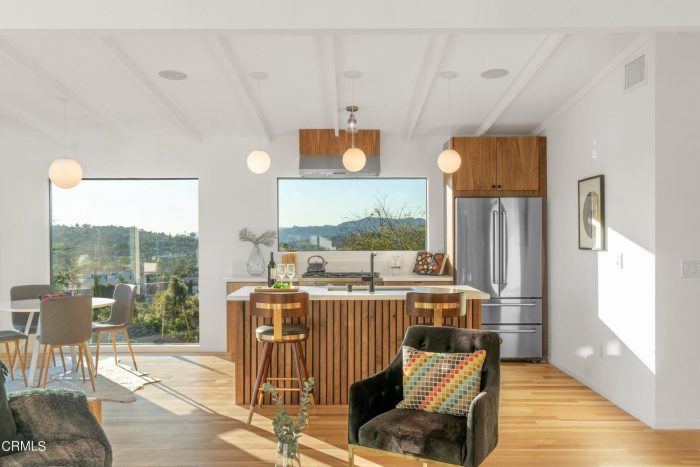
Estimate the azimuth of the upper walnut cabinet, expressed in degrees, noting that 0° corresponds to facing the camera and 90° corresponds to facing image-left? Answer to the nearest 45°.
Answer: approximately 0°

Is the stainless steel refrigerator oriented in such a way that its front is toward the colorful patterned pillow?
yes

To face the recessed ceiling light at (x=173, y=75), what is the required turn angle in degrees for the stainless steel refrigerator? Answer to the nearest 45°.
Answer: approximately 45° to its right

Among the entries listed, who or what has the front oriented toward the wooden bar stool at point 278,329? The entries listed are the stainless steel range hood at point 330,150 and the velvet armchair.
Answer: the stainless steel range hood

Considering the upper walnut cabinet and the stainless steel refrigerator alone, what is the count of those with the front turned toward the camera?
2

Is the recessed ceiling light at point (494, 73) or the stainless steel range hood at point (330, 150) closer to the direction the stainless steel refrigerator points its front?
the recessed ceiling light

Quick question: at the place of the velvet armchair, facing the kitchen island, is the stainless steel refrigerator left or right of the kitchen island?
right

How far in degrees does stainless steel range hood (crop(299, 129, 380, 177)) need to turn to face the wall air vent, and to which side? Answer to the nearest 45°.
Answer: approximately 45° to its left

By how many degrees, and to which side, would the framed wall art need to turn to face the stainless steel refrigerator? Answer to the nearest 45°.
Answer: approximately 90° to its right

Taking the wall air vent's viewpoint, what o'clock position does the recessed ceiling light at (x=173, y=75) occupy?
The recessed ceiling light is roughly at 1 o'clock from the wall air vent.

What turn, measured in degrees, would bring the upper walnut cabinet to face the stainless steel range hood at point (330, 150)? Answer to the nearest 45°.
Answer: approximately 90° to its right

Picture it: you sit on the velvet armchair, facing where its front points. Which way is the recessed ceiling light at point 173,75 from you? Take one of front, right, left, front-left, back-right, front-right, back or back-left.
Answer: right

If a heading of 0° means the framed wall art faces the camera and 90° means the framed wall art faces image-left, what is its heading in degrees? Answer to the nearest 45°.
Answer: approximately 45°
